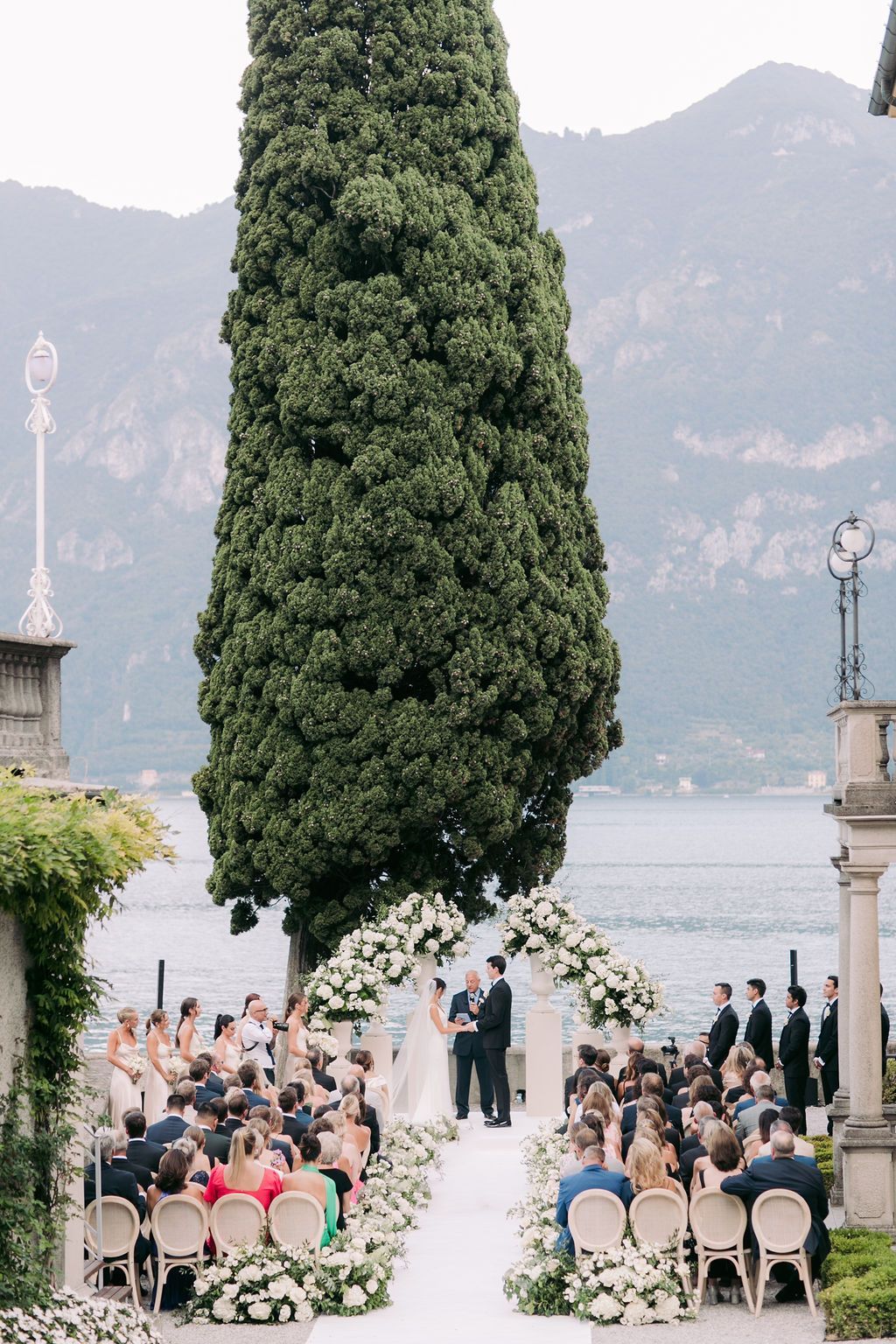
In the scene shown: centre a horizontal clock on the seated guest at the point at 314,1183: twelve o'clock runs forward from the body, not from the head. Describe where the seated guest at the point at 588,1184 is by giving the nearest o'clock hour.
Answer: the seated guest at the point at 588,1184 is roughly at 3 o'clock from the seated guest at the point at 314,1183.

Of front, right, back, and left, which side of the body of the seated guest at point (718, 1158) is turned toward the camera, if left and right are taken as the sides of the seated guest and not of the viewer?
back

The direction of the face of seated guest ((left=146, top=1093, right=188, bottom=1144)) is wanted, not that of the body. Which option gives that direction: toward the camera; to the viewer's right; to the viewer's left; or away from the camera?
away from the camera

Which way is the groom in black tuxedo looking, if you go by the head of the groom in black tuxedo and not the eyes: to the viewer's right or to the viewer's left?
to the viewer's left

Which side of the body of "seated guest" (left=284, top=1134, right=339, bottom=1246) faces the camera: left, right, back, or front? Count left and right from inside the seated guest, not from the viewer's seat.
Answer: back

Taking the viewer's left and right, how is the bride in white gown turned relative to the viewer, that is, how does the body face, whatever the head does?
facing to the right of the viewer

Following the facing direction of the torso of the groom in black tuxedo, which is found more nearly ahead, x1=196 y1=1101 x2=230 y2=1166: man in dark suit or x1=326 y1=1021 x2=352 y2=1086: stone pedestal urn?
the stone pedestal urn

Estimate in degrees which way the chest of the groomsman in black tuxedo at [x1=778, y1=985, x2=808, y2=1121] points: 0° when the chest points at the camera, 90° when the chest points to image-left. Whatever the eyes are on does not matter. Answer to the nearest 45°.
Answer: approximately 90°

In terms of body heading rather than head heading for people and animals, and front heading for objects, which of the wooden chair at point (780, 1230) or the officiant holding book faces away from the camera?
the wooden chair

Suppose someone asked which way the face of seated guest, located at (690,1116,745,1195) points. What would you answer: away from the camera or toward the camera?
away from the camera

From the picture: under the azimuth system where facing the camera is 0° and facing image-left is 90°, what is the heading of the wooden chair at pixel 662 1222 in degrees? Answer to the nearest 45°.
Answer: approximately 180°

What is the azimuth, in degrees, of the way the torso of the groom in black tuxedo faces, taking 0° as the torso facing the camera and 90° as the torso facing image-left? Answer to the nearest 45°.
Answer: approximately 90°

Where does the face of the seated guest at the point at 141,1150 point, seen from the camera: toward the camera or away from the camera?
away from the camera

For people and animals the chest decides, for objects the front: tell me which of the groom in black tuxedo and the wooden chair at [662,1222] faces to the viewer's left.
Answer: the groom in black tuxedo

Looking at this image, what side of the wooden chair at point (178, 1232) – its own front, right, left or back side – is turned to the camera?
back

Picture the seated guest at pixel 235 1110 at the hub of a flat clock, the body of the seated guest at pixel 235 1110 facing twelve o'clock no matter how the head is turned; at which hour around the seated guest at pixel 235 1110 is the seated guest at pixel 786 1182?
the seated guest at pixel 786 1182 is roughly at 4 o'clock from the seated guest at pixel 235 1110.
